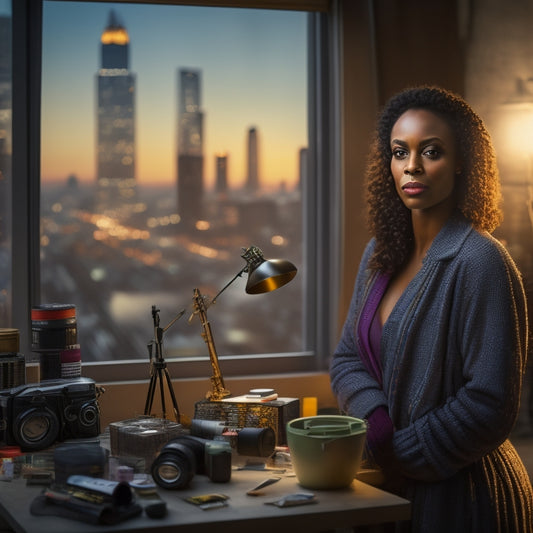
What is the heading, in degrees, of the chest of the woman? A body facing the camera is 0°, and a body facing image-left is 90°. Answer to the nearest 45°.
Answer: approximately 45°

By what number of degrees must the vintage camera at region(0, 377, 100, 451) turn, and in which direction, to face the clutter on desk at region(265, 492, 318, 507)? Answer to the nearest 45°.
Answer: approximately 45° to its left

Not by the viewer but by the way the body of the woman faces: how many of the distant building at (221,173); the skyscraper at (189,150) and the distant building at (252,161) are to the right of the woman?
3

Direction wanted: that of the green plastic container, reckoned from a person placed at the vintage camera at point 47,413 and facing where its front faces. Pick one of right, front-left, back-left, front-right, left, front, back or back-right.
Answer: front-left

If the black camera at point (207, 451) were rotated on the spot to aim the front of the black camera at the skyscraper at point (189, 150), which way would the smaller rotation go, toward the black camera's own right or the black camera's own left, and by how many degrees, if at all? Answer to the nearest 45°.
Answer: approximately 135° to the black camera's own right

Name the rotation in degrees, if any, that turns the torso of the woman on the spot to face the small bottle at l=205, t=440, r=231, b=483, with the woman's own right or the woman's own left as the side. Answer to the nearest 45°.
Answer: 0° — they already face it

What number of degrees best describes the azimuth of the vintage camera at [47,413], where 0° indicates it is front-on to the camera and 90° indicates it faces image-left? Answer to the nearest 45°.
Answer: approximately 0°

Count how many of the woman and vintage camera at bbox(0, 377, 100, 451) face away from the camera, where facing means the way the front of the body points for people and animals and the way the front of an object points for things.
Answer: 0

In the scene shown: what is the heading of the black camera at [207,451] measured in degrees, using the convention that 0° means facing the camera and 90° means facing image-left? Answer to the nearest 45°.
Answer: approximately 45°
